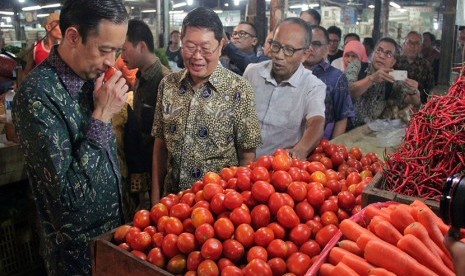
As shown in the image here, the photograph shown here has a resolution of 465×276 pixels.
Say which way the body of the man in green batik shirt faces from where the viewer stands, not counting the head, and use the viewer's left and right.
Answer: facing to the right of the viewer

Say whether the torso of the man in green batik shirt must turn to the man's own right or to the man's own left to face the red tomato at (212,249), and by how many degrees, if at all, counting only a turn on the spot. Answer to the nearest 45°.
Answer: approximately 45° to the man's own right

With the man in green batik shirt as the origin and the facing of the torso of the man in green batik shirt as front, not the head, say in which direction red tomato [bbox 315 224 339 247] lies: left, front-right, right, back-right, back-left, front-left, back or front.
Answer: front-right

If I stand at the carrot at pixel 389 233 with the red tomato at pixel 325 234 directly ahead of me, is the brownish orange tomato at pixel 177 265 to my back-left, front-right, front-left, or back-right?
front-left

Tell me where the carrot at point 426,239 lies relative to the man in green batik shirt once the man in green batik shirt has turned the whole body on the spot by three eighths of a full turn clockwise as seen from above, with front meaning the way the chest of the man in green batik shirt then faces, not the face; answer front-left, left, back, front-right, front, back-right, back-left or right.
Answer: left

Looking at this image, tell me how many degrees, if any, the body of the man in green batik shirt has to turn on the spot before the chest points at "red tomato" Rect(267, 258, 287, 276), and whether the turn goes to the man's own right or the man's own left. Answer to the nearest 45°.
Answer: approximately 45° to the man's own right

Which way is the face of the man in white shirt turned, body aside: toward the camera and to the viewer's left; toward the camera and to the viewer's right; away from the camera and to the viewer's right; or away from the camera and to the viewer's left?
toward the camera and to the viewer's left

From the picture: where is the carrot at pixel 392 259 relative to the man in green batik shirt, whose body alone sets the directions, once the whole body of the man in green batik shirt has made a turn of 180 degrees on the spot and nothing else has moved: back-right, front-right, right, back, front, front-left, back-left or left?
back-left

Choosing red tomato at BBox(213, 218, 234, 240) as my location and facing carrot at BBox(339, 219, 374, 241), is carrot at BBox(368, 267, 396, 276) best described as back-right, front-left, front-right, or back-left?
front-right

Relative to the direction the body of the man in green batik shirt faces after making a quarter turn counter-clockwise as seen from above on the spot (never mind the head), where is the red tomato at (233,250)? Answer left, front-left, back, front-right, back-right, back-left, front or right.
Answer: back-right

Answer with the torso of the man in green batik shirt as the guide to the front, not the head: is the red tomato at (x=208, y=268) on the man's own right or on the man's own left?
on the man's own right
